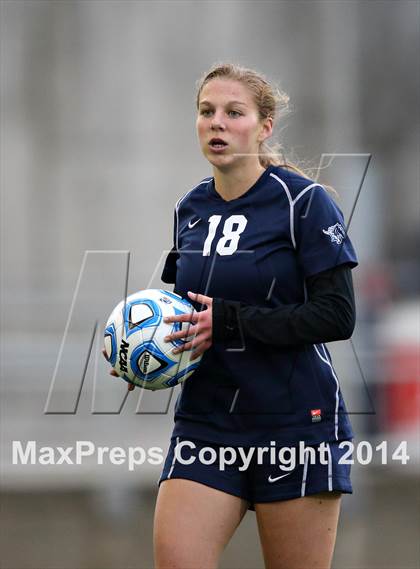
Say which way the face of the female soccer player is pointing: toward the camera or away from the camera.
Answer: toward the camera

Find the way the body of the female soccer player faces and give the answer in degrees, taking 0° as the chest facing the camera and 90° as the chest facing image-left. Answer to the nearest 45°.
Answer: approximately 45°
